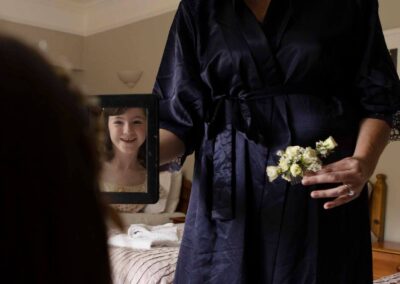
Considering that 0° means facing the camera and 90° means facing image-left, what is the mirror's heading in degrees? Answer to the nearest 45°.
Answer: approximately 0°

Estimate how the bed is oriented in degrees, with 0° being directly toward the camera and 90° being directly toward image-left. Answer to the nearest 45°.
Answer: approximately 0°

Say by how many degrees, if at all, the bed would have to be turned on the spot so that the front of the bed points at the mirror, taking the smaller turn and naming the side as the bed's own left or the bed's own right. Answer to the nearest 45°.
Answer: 0° — it already faces it

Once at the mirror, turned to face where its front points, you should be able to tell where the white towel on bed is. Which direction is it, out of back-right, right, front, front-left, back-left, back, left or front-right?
back
